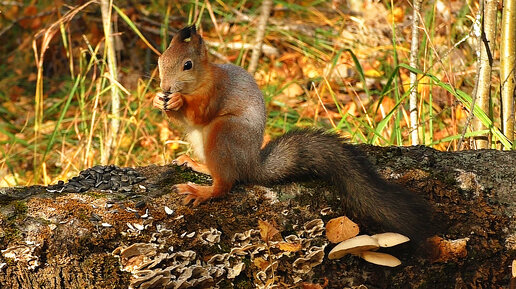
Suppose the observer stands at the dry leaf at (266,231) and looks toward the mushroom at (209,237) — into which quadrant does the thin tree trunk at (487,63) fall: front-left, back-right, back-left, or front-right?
back-right

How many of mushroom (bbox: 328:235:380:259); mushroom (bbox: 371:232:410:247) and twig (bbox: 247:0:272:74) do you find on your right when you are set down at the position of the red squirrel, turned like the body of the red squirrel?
1

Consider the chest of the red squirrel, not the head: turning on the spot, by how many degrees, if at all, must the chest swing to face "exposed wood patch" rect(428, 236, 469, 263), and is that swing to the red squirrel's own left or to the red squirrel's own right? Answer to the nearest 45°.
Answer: approximately 180°

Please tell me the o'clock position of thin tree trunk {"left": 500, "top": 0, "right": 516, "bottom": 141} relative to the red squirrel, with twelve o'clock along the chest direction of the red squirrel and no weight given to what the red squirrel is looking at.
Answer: The thin tree trunk is roughly at 5 o'clock from the red squirrel.

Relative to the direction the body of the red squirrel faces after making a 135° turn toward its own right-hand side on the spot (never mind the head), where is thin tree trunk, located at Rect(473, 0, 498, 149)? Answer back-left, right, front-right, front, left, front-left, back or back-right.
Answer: front

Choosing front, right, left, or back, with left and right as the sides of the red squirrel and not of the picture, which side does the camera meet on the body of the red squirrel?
left

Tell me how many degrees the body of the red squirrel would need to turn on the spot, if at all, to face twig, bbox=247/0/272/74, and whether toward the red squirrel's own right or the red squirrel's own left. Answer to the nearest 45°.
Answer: approximately 90° to the red squirrel's own right
